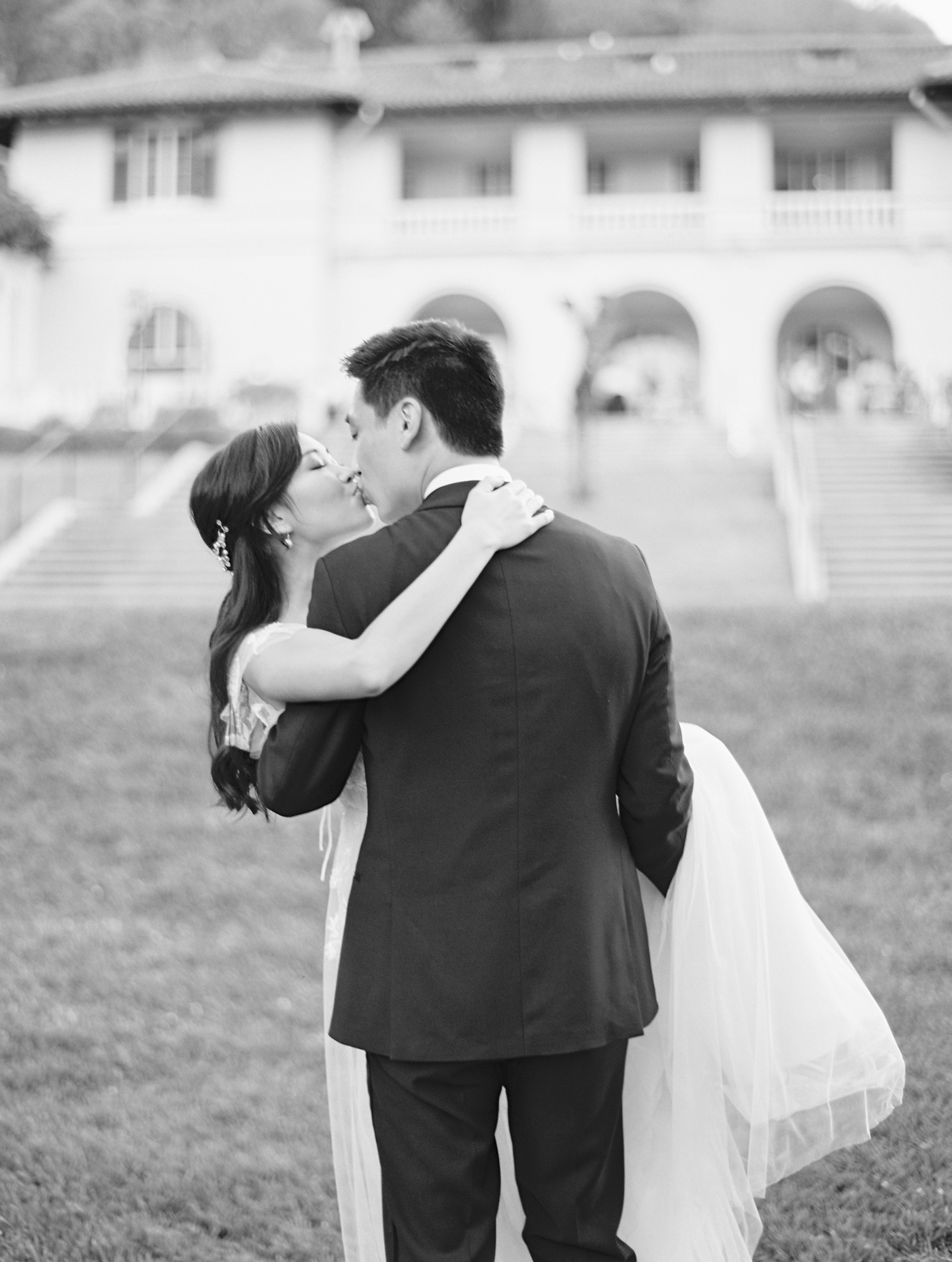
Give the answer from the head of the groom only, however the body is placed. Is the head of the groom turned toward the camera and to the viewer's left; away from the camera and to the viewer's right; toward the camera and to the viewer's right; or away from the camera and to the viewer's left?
away from the camera and to the viewer's left

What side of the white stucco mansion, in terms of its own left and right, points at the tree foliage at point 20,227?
right

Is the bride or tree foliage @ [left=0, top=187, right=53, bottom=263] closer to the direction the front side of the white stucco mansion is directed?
the bride

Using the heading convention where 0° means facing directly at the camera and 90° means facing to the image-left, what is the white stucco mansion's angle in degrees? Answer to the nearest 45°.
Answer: approximately 0°

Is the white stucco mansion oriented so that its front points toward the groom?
yes

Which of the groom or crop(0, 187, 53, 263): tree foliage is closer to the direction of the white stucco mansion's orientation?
the groom

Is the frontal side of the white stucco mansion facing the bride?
yes

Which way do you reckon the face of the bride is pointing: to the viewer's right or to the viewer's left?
to the viewer's right
